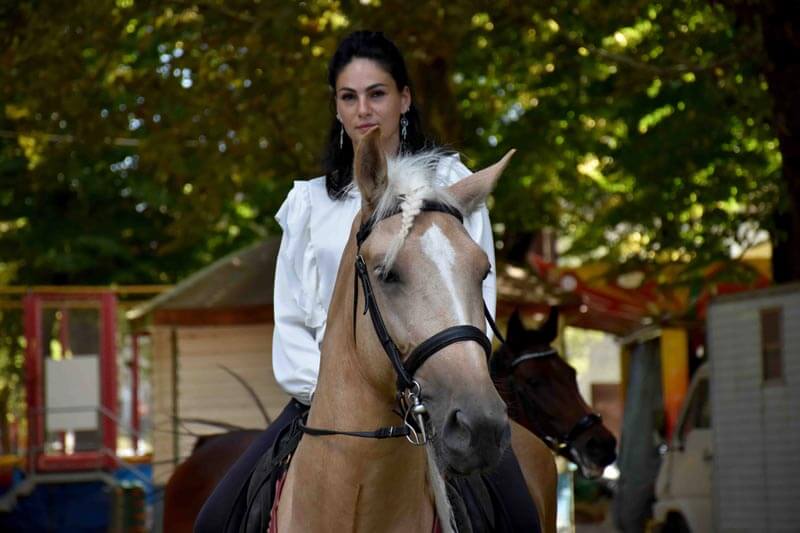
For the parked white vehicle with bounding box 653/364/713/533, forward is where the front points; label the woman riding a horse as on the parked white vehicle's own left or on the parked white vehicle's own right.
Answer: on the parked white vehicle's own left

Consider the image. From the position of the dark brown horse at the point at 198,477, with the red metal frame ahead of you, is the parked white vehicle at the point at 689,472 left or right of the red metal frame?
right

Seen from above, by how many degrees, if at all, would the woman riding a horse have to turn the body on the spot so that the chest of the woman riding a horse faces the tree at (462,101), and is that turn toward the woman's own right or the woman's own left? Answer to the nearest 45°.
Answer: approximately 180°

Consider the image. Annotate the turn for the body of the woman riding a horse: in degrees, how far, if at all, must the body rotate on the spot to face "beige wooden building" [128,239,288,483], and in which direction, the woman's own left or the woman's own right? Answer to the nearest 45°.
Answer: approximately 180°

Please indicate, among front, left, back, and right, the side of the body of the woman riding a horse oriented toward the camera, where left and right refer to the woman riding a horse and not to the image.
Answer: front

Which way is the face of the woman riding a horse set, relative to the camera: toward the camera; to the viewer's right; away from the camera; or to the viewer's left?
toward the camera

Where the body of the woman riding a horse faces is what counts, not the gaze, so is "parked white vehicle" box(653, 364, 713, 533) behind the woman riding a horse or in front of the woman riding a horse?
behind

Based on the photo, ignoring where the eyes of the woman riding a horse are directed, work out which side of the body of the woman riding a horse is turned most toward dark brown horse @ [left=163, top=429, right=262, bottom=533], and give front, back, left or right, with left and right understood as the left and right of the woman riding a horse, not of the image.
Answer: back

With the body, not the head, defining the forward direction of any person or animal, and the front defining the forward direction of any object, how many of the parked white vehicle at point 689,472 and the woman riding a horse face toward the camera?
1
